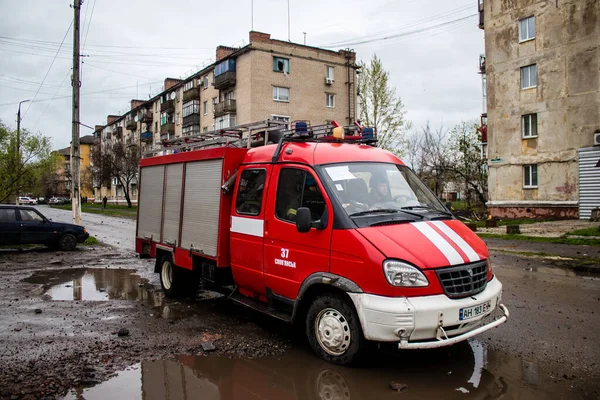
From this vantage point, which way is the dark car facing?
to the viewer's right

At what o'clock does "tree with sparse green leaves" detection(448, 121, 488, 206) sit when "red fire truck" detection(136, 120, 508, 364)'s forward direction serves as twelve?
The tree with sparse green leaves is roughly at 8 o'clock from the red fire truck.

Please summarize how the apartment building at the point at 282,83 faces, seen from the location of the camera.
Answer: facing the viewer and to the left of the viewer

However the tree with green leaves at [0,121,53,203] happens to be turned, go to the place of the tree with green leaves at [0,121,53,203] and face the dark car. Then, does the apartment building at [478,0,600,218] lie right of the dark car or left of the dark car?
left

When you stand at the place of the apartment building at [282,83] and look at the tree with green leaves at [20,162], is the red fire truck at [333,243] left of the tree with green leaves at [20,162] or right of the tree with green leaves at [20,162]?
left

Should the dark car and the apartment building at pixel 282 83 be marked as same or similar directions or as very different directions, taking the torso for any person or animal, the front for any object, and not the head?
very different directions

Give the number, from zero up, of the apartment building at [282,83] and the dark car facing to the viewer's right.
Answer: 1

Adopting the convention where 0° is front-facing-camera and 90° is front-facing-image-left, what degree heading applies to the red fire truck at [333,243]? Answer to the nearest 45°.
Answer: approximately 315°

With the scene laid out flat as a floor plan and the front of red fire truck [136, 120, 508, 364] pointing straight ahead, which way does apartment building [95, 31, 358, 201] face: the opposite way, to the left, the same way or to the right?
to the right

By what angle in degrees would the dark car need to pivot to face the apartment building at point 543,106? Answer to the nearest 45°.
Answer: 0° — it already faces it

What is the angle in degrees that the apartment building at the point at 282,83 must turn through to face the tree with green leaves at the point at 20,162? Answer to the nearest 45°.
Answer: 0° — it already faces it

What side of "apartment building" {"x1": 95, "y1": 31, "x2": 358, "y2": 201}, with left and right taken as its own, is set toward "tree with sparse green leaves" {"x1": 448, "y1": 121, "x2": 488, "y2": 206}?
left

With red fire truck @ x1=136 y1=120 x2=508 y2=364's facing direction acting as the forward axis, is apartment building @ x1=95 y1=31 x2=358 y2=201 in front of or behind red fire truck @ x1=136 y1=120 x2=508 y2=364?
behind

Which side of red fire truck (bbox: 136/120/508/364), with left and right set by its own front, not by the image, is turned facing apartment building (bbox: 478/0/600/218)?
left

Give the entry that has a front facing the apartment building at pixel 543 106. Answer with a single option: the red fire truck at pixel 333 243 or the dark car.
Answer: the dark car

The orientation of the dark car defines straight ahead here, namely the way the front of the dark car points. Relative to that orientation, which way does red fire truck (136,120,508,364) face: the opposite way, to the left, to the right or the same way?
to the right

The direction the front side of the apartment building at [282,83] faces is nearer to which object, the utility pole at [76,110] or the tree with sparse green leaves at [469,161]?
the utility pole
